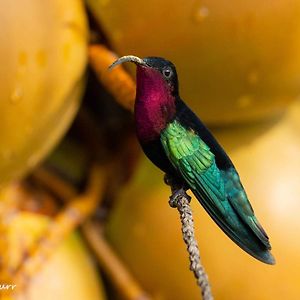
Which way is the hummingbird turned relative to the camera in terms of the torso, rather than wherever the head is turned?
to the viewer's left
